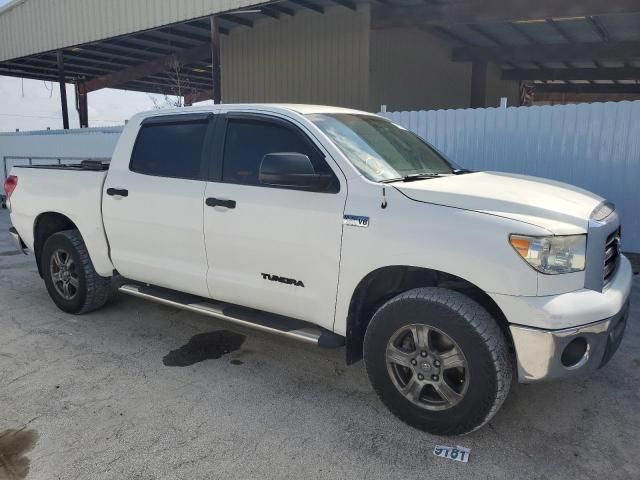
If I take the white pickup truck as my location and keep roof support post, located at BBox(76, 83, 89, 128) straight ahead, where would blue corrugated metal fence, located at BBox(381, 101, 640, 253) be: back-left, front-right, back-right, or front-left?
front-right

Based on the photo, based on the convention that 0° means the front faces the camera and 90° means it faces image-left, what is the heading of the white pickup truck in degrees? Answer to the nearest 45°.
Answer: approximately 315°

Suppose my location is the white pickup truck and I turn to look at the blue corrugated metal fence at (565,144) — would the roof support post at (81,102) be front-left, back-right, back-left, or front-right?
front-left

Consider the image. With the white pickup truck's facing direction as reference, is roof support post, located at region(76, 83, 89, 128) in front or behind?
behind

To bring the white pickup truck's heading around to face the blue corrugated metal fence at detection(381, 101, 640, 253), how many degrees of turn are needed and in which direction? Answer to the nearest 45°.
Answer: approximately 90° to its left
